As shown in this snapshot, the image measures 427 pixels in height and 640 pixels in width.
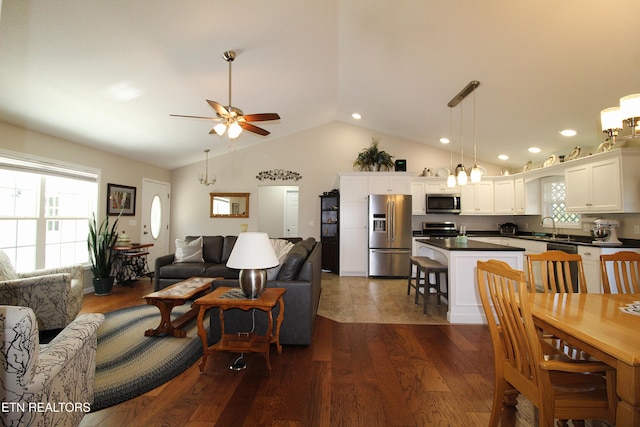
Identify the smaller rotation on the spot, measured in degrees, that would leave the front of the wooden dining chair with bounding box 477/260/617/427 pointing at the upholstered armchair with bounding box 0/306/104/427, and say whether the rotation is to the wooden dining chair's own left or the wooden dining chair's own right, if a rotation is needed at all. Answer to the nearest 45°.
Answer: approximately 180°

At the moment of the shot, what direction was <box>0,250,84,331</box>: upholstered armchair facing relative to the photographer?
facing to the right of the viewer

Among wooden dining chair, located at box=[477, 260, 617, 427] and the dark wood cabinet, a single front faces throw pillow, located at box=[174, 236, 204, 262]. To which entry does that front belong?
the dark wood cabinet

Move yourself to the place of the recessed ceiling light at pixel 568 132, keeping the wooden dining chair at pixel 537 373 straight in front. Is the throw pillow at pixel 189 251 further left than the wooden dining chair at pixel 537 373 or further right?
right

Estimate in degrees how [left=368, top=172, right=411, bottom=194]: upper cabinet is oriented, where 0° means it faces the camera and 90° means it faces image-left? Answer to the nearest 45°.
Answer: approximately 0°

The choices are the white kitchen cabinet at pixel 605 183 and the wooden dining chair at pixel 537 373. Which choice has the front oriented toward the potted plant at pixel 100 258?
the white kitchen cabinet

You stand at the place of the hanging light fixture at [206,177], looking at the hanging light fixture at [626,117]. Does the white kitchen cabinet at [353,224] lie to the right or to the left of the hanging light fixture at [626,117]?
left

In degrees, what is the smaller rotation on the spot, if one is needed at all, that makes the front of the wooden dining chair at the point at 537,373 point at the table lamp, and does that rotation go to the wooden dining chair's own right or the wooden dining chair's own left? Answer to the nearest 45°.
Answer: approximately 135° to the wooden dining chair's own left
